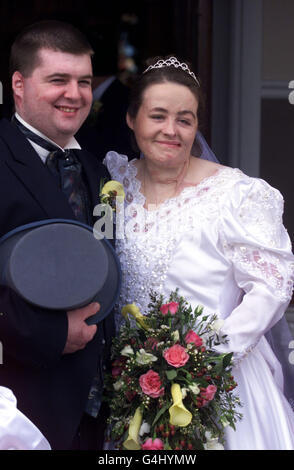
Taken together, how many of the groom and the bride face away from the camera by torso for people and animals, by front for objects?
0

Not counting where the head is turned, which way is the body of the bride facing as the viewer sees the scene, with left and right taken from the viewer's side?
facing the viewer and to the left of the viewer

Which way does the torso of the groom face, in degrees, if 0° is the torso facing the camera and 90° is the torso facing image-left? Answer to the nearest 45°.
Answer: approximately 315°

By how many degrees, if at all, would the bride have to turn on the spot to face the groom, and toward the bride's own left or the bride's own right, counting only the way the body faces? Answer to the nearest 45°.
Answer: approximately 45° to the bride's own right

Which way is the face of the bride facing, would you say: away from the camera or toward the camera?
toward the camera

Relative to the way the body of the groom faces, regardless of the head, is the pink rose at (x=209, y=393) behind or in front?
in front

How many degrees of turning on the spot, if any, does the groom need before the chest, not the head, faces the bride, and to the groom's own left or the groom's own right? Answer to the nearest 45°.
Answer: approximately 45° to the groom's own left
